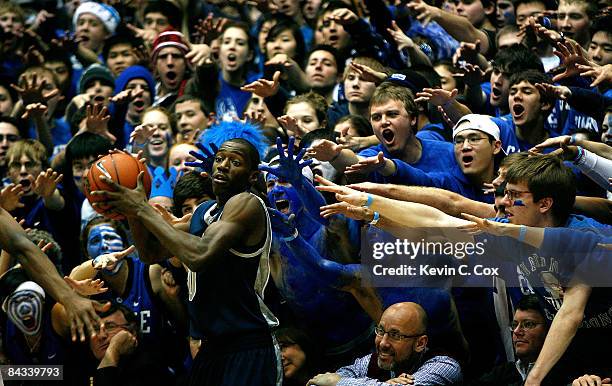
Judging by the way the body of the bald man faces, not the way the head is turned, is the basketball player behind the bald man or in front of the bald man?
in front

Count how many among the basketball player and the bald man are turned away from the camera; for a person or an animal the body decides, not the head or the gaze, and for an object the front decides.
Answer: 0

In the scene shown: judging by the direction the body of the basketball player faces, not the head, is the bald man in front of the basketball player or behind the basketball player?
behind

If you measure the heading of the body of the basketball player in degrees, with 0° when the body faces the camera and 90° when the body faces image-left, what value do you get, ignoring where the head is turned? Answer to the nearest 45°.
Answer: approximately 90°

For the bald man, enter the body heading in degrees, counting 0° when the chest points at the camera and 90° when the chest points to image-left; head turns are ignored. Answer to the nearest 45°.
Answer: approximately 45°
